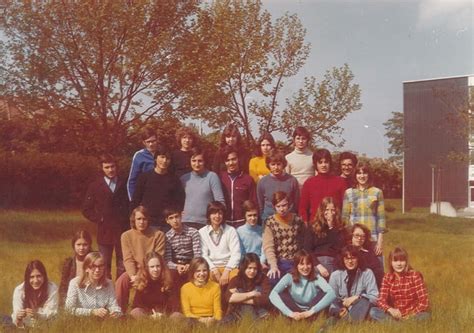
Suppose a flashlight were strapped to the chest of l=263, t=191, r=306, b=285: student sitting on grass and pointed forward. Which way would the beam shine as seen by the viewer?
toward the camera

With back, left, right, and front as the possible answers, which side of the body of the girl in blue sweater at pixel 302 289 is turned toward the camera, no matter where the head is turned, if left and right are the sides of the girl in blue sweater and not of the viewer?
front

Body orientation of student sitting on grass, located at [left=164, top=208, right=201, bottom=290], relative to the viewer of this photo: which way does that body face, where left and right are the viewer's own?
facing the viewer

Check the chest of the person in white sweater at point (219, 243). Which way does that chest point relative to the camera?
toward the camera

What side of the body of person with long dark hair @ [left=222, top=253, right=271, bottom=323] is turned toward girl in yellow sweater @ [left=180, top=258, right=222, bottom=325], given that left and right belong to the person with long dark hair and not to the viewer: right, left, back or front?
right
